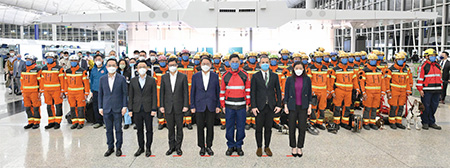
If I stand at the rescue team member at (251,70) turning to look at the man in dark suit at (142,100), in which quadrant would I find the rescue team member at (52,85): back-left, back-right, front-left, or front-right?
front-right

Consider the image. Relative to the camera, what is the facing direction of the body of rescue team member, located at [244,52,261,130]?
toward the camera

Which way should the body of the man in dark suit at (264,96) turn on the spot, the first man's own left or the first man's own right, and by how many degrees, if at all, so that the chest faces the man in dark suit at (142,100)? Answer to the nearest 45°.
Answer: approximately 90° to the first man's own right

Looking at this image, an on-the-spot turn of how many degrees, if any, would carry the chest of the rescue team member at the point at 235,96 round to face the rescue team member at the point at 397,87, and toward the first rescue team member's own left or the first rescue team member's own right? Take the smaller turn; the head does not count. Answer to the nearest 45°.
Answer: approximately 135° to the first rescue team member's own left

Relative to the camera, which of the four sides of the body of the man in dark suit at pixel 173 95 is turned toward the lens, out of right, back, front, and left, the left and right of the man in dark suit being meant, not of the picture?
front

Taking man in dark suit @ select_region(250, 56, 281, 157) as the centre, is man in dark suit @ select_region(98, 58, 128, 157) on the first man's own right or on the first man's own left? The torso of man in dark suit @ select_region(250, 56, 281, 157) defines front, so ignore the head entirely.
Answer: on the first man's own right

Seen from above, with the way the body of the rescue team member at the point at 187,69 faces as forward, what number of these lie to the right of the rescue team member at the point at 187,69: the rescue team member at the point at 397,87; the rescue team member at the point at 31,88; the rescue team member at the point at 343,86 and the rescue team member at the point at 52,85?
2

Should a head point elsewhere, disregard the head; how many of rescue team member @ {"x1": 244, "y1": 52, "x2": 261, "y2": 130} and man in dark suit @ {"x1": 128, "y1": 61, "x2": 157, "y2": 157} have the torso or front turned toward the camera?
2

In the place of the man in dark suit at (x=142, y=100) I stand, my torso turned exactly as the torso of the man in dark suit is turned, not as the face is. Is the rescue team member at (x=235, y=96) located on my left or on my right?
on my left

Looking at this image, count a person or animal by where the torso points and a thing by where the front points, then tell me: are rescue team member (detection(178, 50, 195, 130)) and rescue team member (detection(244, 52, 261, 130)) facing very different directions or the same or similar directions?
same or similar directions

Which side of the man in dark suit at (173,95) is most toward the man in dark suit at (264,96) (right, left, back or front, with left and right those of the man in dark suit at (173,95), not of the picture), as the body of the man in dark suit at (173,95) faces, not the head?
left

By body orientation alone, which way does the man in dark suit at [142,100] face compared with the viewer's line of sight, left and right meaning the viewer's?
facing the viewer
